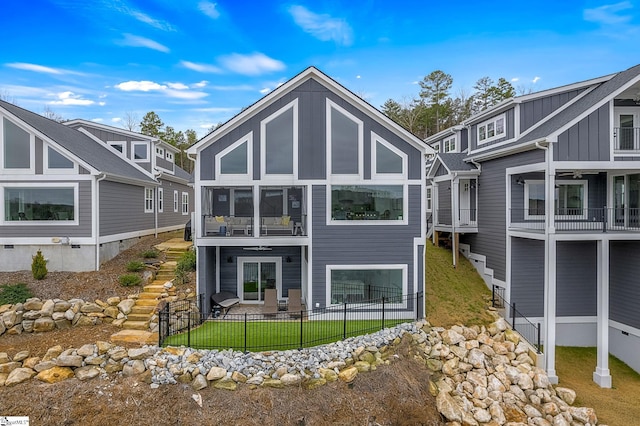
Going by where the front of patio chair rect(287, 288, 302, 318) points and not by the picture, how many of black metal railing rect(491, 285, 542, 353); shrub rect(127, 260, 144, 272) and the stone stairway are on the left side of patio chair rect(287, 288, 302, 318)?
1

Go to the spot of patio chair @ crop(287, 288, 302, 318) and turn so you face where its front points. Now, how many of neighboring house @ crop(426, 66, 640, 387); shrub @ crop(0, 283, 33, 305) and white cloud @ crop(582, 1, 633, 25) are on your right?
1

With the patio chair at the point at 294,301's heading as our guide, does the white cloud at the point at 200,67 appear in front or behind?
behind

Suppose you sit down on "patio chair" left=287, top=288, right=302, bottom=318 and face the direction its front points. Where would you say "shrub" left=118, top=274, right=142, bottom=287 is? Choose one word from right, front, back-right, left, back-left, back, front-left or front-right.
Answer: right

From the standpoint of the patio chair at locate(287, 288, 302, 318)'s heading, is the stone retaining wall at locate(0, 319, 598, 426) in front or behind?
in front

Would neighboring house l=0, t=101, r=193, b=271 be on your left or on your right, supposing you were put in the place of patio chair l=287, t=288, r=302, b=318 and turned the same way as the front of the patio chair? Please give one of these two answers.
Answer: on your right

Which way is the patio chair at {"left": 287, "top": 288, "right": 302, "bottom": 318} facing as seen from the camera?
toward the camera

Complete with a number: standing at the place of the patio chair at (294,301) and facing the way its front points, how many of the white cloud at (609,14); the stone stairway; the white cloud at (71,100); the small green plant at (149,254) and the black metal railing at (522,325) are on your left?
2

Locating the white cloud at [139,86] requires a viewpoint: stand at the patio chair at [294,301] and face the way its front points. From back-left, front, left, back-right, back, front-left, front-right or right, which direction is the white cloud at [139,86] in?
back-right

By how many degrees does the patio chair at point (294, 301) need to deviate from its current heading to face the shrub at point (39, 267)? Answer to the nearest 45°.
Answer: approximately 90° to its right

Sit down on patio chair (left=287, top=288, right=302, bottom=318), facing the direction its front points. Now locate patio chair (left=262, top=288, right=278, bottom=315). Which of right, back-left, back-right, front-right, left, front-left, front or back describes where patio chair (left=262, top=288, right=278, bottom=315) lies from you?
right

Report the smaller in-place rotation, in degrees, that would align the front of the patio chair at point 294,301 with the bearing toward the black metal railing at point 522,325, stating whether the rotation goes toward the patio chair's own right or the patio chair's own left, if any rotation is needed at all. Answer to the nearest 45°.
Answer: approximately 90° to the patio chair's own left

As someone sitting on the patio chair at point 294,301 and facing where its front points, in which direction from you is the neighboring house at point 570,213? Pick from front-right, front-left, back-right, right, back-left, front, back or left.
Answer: left

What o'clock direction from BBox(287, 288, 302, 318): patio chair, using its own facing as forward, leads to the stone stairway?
The stone stairway is roughly at 3 o'clock from the patio chair.

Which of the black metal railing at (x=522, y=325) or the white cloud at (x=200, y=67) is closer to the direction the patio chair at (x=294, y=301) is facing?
the black metal railing
